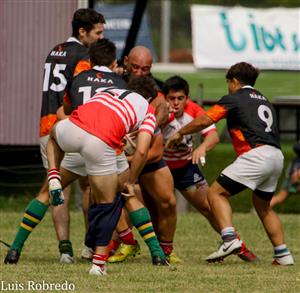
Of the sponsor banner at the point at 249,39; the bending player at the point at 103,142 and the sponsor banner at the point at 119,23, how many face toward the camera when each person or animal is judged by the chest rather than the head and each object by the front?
2

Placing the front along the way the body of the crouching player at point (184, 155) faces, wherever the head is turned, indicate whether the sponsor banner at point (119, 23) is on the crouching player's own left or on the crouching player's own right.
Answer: on the crouching player's own right

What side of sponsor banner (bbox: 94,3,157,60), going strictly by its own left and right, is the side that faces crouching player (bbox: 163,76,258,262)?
front

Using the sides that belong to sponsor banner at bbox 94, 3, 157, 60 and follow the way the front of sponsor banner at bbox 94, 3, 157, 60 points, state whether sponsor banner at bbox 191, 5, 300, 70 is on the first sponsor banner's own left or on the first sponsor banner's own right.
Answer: on the first sponsor banner's own left

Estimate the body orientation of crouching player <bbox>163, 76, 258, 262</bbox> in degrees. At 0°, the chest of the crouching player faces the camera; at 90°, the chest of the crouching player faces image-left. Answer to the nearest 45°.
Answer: approximately 45°

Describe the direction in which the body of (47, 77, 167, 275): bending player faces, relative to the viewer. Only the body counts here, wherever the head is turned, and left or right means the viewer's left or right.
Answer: facing away from the viewer and to the right of the viewer

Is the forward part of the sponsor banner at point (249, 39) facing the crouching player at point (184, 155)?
yes

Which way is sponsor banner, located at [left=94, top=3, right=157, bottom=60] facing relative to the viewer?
toward the camera

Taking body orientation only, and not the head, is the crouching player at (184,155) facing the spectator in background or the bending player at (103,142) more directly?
the bending player
